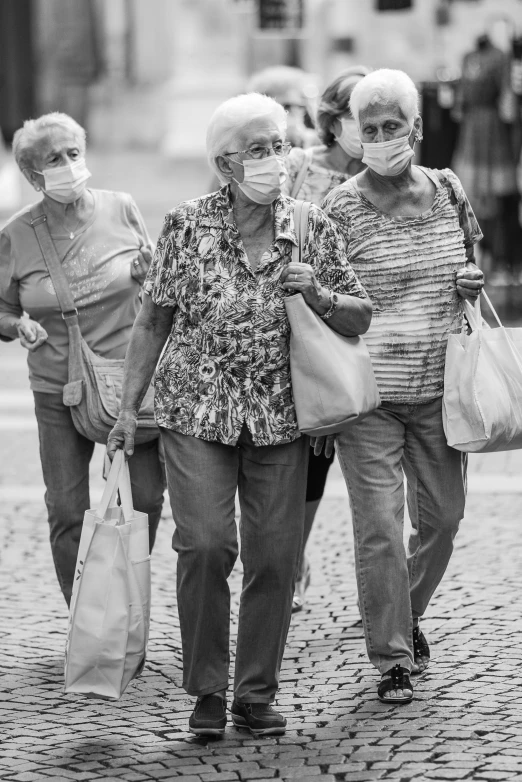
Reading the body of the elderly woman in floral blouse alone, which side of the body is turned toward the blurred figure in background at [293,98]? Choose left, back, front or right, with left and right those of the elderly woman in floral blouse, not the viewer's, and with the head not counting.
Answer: back

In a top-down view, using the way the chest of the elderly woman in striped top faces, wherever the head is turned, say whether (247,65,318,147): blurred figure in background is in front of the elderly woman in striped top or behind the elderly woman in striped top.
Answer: behind

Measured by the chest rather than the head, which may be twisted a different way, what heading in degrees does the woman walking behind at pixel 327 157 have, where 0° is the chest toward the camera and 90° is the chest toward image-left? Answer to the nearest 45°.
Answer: approximately 315°

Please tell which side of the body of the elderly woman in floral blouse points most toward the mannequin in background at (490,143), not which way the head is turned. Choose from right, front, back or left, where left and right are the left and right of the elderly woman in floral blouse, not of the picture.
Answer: back

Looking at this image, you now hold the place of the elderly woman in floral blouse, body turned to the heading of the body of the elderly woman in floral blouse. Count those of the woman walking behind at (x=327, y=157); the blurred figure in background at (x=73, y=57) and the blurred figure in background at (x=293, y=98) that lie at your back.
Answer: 3

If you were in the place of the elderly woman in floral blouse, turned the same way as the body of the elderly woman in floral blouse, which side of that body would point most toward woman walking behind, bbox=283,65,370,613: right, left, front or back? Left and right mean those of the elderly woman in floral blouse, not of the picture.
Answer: back

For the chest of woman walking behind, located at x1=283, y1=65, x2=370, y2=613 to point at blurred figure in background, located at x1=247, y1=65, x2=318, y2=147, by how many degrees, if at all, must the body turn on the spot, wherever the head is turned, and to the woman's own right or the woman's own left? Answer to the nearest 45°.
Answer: approximately 135° to the woman's own left

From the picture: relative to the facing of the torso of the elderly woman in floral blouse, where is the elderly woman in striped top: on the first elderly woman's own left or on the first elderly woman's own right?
on the first elderly woman's own left

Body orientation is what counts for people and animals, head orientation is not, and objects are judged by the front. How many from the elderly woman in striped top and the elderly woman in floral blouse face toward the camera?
2

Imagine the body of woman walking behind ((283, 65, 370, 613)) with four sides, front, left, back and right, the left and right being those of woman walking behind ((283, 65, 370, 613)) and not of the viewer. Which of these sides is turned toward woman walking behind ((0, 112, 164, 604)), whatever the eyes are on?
right

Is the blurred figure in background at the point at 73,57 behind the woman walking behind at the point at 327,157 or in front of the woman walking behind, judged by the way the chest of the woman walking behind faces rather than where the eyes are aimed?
behind

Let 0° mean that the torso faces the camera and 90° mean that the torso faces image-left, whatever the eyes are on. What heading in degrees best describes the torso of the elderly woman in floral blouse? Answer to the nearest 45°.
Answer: approximately 0°
